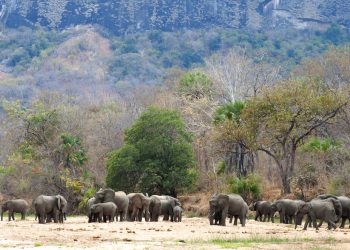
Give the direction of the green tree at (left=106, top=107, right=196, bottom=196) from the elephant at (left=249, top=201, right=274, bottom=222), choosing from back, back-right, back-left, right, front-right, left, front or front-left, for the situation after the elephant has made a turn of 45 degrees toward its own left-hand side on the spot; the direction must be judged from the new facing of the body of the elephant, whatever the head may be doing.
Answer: right

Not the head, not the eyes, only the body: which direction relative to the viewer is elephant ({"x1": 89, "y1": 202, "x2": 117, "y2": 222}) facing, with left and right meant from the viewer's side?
facing to the left of the viewer

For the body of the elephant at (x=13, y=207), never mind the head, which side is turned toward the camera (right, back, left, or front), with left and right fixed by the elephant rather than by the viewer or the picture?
left

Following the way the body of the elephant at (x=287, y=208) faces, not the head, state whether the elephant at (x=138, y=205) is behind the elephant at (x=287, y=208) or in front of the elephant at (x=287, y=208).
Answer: in front

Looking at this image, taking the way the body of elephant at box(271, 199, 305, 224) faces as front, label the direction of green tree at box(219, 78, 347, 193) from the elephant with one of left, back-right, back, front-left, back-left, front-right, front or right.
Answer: right

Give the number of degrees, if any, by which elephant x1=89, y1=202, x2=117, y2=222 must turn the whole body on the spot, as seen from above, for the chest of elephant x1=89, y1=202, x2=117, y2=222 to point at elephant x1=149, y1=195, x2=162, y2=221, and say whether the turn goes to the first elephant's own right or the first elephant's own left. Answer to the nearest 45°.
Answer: approximately 135° to the first elephant's own right

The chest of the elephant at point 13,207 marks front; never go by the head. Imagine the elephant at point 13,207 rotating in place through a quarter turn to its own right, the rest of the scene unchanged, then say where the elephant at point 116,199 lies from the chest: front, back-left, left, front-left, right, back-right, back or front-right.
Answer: back-right

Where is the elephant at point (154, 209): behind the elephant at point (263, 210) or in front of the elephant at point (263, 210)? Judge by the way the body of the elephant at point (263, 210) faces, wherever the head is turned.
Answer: in front

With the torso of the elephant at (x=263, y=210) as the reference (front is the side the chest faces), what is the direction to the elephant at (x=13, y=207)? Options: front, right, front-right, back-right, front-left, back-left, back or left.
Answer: front

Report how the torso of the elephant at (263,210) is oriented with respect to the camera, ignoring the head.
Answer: to the viewer's left

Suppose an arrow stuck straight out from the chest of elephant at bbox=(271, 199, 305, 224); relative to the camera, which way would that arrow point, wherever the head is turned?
to the viewer's left

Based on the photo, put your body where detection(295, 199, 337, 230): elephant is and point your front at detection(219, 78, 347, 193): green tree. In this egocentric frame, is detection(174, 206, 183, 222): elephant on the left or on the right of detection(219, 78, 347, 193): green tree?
left
